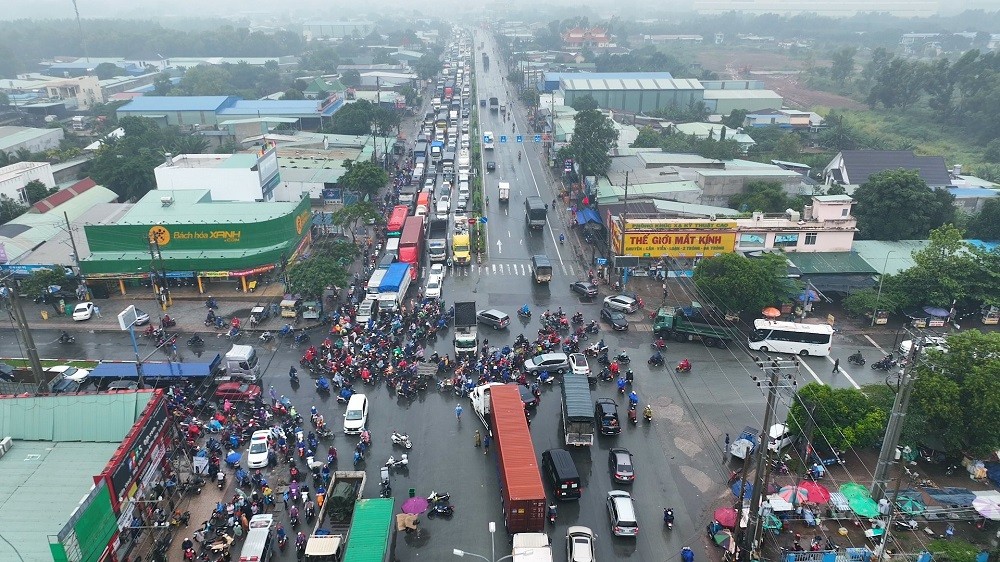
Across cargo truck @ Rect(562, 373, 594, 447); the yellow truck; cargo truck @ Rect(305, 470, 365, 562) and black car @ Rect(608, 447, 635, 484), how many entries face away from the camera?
2

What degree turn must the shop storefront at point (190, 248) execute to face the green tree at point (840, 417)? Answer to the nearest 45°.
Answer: approximately 45° to its left

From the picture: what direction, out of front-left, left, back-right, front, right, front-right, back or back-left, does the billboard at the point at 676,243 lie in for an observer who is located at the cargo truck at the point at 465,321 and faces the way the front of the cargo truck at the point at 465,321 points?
back-left

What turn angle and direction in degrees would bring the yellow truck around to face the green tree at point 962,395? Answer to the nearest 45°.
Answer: approximately 45° to its left

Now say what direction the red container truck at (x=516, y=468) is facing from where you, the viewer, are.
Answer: facing away from the viewer

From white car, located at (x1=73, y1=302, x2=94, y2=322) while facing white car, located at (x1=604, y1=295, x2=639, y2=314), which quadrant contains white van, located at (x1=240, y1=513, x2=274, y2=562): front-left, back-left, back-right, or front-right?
front-right

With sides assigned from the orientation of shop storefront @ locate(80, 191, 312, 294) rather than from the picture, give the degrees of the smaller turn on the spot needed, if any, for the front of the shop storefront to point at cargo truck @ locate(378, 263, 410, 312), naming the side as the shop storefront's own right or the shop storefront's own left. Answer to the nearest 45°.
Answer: approximately 45° to the shop storefront's own left

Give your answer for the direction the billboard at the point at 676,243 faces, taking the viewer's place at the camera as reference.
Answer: facing the viewer

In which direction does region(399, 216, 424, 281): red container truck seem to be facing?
toward the camera

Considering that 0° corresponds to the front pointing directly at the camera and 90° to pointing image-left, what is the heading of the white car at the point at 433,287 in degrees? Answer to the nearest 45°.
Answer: approximately 0°

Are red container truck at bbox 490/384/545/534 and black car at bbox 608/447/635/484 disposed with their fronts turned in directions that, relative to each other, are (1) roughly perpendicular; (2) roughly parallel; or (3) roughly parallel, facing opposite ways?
roughly parallel

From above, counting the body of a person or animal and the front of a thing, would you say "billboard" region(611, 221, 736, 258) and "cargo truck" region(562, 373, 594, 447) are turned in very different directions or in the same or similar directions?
very different directions

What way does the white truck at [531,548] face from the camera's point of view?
away from the camera

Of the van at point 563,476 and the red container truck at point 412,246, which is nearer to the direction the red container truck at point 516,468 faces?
the red container truck

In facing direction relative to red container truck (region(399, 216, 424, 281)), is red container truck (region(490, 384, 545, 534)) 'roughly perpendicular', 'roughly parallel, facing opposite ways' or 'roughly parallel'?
roughly parallel, facing opposite ways

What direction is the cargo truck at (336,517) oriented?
toward the camera

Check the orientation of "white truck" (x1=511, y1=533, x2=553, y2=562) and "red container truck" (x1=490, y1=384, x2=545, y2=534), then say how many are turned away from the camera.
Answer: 2

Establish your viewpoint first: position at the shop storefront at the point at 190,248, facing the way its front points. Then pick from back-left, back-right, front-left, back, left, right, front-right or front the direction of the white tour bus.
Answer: front-left

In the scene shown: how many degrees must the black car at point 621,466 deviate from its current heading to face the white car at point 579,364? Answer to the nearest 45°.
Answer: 0° — it already faces it

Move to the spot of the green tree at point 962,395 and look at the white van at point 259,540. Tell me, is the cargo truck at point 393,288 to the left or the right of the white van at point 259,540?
right

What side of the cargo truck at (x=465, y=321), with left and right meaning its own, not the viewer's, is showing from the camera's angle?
front

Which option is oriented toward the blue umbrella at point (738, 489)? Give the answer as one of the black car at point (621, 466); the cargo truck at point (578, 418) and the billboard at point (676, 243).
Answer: the billboard
